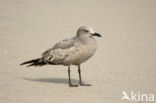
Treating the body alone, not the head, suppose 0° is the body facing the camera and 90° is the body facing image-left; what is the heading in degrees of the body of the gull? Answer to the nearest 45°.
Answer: approximately 270°
